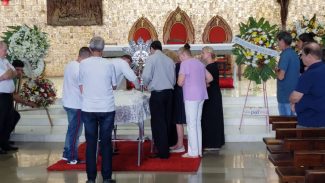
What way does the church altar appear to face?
toward the camera

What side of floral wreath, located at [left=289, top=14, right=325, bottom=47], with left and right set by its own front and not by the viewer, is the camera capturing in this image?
front

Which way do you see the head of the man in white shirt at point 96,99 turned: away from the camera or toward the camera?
away from the camera

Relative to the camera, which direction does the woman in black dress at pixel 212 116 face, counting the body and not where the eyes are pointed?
to the viewer's left

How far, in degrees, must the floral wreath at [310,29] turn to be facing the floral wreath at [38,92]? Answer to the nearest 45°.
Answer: approximately 90° to its right

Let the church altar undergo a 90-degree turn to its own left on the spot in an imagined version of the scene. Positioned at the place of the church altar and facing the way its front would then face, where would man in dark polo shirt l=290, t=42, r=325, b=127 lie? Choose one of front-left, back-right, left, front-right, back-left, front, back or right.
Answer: right

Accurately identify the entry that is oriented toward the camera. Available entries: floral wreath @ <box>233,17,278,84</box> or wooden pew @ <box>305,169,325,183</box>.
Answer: the floral wreath

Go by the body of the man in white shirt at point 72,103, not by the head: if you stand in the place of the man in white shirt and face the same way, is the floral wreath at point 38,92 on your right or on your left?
on your left

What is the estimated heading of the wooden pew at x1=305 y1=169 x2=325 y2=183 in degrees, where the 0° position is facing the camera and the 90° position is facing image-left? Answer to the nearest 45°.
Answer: approximately 180°

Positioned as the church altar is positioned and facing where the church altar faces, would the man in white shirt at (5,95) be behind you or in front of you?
in front

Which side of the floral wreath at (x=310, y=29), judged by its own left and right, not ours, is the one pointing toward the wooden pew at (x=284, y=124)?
front
